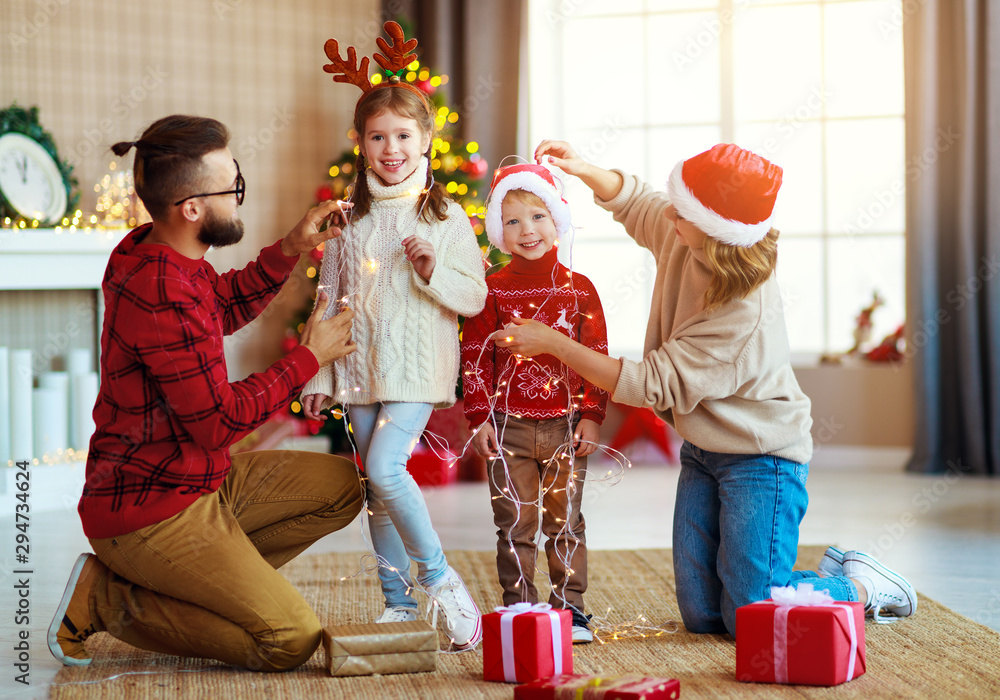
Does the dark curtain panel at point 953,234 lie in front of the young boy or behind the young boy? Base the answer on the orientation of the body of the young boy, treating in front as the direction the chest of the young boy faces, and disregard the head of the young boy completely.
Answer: behind

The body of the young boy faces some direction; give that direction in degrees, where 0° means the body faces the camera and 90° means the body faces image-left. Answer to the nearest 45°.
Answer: approximately 0°

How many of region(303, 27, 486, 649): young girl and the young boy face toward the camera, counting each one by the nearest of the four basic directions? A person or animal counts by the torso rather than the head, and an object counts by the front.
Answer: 2

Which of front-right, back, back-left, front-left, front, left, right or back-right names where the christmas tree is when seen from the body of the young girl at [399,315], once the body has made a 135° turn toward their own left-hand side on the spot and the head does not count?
front-left

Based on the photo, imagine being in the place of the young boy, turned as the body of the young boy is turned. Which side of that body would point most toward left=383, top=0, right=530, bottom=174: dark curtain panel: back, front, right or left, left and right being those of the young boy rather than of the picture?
back

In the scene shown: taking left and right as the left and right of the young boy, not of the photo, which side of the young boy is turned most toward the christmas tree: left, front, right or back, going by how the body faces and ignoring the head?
back

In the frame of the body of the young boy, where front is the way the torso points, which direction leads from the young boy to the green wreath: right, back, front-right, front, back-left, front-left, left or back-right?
back-right
